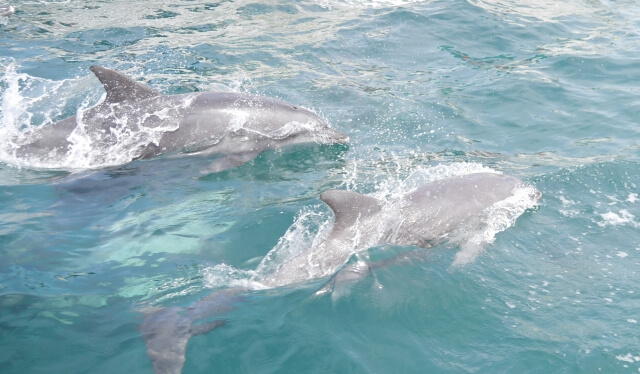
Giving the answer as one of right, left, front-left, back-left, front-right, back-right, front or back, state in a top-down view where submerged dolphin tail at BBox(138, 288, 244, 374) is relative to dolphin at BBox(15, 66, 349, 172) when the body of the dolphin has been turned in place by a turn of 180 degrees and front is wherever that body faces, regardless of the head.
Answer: left

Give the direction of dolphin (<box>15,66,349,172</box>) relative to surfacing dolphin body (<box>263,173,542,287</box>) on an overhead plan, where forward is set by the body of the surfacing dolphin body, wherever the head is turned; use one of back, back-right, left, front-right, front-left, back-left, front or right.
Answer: left

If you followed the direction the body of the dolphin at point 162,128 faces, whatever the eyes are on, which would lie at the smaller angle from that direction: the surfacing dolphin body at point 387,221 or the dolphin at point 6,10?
the surfacing dolphin body

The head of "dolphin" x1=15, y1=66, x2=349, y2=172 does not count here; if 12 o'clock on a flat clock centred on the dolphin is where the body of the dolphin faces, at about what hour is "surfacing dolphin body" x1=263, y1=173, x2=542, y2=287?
The surfacing dolphin body is roughly at 2 o'clock from the dolphin.

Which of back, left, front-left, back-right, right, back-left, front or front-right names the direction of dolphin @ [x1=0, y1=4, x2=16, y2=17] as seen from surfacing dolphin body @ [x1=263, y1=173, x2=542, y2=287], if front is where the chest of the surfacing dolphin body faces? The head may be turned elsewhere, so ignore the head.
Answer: left

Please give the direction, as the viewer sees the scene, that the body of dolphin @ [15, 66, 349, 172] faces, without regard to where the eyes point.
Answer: to the viewer's right

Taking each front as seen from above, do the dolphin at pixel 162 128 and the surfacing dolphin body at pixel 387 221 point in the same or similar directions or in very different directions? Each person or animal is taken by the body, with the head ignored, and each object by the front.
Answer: same or similar directions

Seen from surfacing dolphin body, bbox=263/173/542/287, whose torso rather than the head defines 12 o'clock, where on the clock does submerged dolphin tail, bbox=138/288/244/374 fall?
submerged dolphin tail, bbox=138/288/244/374 is roughly at 6 o'clock from surfacing dolphin body, bbox=263/173/542/287.

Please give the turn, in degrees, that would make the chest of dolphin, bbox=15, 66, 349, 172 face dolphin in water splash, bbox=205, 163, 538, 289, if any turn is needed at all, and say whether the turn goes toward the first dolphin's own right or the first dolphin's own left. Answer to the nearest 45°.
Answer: approximately 45° to the first dolphin's own right

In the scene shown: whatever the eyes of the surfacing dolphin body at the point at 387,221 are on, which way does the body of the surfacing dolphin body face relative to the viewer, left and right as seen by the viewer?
facing away from the viewer and to the right of the viewer
